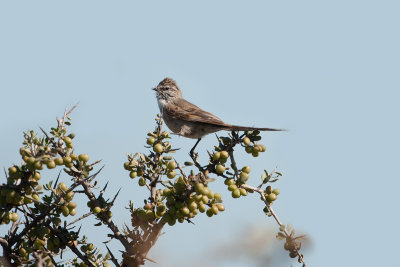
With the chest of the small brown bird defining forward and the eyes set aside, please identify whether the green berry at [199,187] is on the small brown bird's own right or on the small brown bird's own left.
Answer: on the small brown bird's own left

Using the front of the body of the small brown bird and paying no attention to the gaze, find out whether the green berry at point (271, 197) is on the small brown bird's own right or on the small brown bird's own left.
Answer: on the small brown bird's own left

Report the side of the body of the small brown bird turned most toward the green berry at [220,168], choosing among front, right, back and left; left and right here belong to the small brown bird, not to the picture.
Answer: back

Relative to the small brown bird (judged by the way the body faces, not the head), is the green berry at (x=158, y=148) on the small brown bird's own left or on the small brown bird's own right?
on the small brown bird's own left

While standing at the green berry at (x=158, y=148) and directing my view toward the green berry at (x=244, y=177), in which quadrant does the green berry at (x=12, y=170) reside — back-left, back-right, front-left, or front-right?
back-right

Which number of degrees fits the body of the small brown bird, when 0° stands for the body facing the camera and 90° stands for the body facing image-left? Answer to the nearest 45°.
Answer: approximately 90°

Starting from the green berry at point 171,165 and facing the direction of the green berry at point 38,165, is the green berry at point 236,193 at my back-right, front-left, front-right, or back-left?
back-left

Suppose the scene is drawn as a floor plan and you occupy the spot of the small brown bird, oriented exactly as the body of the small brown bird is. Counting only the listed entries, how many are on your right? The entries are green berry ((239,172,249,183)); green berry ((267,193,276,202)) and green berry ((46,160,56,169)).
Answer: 0
